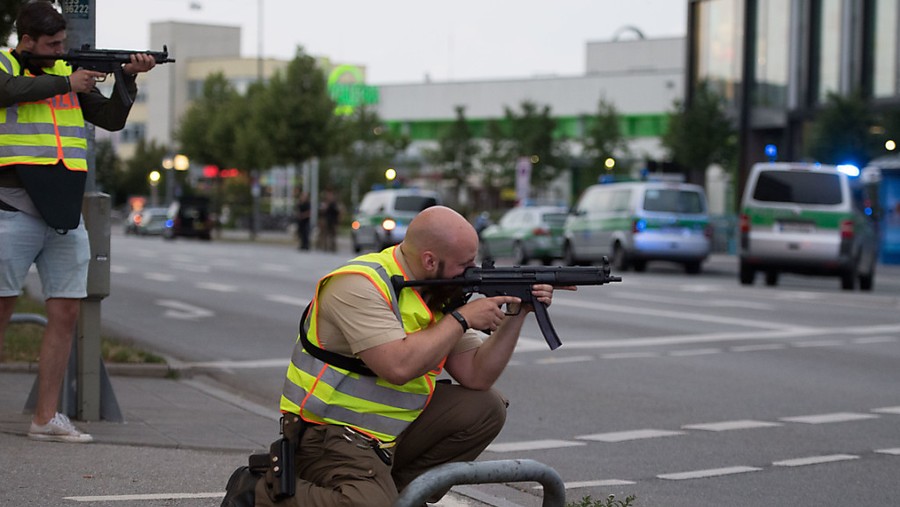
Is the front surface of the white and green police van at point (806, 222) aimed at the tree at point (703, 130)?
yes

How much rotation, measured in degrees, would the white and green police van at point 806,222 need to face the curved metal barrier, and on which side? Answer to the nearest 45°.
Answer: approximately 180°

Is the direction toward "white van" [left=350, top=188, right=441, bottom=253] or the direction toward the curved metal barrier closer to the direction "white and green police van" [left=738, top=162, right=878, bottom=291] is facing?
the white van

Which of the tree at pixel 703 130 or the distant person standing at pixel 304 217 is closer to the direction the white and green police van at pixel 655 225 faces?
the distant person standing

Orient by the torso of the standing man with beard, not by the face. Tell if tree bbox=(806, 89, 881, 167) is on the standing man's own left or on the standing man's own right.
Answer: on the standing man's own left

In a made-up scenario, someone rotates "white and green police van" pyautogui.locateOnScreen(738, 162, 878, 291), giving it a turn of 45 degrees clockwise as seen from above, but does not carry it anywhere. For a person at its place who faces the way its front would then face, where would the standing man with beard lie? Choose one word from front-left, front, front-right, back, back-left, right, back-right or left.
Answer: back-right

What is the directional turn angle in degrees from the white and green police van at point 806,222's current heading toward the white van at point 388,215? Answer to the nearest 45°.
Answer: approximately 45° to its left

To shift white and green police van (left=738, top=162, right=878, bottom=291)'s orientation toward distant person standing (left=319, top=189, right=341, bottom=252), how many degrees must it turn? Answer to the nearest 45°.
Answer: approximately 45° to its left

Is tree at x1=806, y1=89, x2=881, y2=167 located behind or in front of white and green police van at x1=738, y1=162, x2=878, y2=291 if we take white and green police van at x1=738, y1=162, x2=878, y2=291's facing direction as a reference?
in front

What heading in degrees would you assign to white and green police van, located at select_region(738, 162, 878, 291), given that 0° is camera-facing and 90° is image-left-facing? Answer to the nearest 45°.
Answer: approximately 180°
